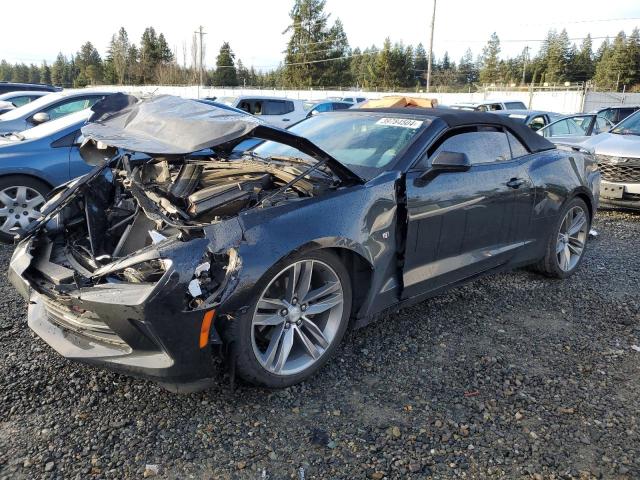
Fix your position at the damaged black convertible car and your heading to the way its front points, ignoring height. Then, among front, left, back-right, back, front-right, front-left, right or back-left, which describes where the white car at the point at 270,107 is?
back-right

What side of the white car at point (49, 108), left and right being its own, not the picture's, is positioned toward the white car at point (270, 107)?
back

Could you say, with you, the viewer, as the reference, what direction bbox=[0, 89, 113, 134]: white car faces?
facing the viewer and to the left of the viewer

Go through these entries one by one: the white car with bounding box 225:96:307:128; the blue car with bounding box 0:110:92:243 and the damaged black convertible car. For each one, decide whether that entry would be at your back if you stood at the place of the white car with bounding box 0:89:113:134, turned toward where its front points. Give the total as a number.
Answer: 1

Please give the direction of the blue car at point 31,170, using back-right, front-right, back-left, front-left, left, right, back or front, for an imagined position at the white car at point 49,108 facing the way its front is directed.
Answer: front-left

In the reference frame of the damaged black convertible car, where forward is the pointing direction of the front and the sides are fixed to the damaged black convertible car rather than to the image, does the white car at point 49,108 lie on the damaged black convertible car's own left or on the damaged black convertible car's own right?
on the damaged black convertible car's own right

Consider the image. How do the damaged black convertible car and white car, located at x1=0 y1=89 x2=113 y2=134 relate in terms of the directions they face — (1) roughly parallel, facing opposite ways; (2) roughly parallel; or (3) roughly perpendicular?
roughly parallel

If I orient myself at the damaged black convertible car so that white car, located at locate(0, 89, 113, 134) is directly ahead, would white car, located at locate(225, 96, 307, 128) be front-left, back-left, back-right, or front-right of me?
front-right

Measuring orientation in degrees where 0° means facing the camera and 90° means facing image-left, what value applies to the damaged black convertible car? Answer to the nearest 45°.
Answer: approximately 45°

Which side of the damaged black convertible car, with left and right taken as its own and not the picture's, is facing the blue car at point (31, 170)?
right

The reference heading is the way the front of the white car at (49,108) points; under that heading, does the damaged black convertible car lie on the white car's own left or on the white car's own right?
on the white car's own left

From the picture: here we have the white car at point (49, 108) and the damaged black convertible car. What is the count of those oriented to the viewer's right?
0
